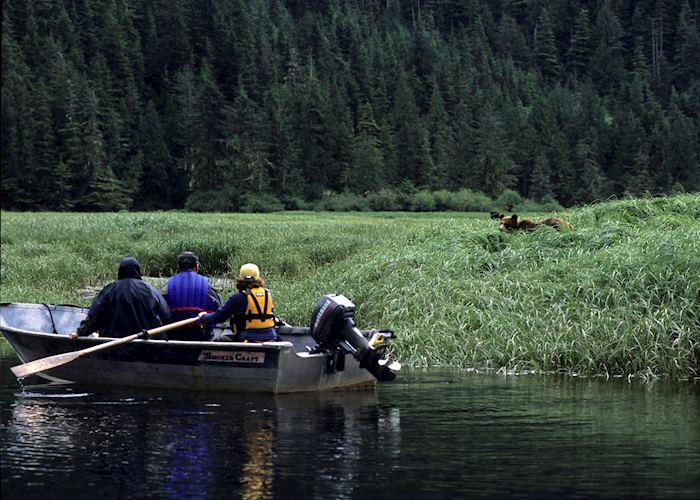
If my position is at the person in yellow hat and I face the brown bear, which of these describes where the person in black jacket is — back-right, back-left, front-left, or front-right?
back-left

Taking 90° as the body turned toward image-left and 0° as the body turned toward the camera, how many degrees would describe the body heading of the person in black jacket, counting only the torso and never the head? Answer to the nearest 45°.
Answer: approximately 180°

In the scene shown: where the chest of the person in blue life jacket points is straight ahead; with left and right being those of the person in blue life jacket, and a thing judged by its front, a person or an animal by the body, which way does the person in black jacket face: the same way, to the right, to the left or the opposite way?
the same way

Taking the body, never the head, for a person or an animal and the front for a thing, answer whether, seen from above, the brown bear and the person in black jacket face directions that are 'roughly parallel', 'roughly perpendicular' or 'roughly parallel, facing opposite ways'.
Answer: roughly perpendicular

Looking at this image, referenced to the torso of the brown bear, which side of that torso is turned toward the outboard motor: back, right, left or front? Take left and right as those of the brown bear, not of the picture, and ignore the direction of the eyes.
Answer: left

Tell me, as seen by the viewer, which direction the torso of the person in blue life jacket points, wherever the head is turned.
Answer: away from the camera

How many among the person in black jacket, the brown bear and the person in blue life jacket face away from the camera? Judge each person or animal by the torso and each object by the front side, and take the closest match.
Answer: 2

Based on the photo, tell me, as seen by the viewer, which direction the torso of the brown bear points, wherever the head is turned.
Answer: to the viewer's left

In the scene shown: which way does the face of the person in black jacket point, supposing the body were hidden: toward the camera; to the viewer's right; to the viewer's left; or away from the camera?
away from the camera

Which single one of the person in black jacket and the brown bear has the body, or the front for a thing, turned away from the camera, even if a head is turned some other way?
the person in black jacket

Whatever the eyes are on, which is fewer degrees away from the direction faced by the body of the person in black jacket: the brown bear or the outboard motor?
the brown bear

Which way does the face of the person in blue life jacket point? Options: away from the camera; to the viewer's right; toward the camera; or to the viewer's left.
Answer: away from the camera

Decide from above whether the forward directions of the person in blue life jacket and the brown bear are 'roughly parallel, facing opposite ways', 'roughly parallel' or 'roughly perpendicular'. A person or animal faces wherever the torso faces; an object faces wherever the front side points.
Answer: roughly perpendicular

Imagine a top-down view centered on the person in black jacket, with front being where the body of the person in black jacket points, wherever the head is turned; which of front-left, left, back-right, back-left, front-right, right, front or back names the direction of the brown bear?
front-right
